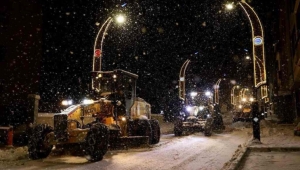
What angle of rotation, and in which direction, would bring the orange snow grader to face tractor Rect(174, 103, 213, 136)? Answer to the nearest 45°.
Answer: approximately 180°

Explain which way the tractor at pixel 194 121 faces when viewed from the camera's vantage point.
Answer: facing the viewer

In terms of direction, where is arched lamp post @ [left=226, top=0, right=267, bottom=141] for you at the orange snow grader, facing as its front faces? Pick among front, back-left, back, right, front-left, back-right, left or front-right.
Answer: back-left

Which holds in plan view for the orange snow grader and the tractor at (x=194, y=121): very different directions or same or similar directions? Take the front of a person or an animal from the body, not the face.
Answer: same or similar directions

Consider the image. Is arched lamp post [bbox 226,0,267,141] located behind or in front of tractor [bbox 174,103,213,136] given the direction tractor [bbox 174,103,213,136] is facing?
in front

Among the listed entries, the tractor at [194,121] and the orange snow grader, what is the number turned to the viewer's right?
0

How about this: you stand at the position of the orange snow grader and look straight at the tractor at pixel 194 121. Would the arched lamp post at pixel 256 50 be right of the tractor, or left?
right

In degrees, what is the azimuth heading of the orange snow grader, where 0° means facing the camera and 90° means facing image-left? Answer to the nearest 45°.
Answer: approximately 45°
